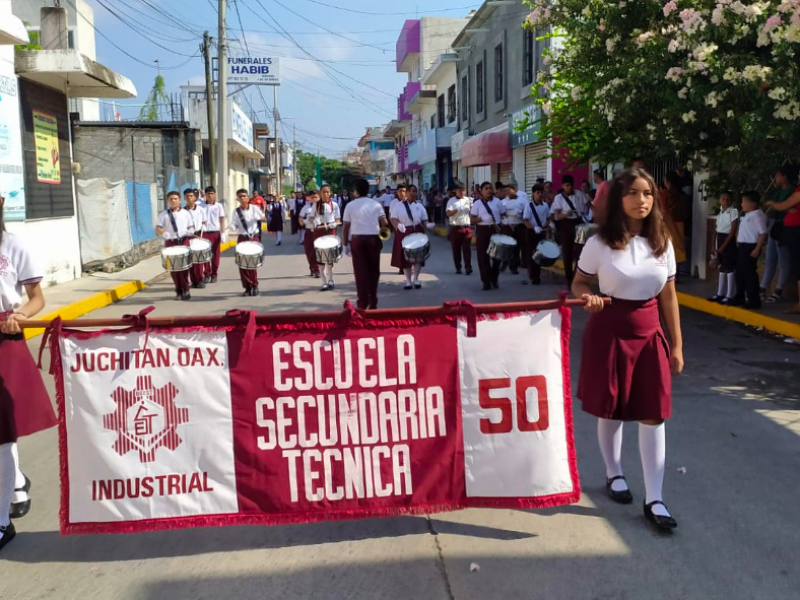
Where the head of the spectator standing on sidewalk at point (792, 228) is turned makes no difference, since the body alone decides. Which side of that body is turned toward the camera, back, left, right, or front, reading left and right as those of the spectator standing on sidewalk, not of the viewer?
left

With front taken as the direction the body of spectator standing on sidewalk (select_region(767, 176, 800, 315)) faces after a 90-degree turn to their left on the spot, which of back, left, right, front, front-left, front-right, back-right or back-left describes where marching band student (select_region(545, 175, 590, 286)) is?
back-right

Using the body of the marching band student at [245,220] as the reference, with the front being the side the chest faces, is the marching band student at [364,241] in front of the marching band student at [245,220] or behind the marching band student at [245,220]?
in front

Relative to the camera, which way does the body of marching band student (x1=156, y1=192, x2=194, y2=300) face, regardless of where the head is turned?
toward the camera

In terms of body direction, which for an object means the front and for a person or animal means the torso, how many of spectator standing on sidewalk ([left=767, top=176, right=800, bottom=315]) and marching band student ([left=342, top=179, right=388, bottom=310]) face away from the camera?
1

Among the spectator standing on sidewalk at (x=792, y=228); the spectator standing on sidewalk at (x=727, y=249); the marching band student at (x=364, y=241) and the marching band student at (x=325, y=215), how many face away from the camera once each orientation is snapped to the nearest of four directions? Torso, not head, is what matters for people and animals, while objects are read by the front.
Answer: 1

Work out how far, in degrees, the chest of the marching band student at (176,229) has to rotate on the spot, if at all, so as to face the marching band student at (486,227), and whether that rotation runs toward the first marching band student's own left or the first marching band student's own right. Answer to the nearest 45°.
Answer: approximately 90° to the first marching band student's own left

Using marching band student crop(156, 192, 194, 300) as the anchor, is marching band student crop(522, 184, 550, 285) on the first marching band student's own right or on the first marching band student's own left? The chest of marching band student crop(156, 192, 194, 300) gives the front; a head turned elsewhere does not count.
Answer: on the first marching band student's own left

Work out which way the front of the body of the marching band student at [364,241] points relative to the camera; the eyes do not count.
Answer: away from the camera

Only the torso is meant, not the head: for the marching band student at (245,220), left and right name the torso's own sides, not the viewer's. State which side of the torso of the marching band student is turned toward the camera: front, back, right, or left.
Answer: front

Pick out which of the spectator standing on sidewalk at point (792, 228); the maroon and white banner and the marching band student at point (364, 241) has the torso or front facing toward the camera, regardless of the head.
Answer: the maroon and white banner

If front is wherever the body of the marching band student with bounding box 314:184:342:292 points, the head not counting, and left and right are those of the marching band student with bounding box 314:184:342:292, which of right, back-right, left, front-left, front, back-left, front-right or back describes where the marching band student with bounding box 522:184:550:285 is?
left

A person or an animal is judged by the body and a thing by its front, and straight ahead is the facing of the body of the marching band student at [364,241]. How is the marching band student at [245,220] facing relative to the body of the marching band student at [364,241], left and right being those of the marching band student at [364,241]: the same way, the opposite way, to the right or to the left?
the opposite way

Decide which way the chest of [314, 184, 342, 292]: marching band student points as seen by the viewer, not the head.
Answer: toward the camera
